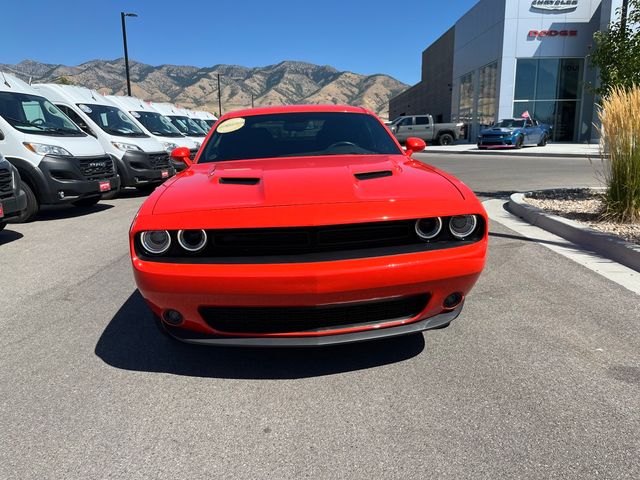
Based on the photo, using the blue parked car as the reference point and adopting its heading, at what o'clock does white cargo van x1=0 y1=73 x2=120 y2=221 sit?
The white cargo van is roughly at 11 o'clock from the blue parked car.

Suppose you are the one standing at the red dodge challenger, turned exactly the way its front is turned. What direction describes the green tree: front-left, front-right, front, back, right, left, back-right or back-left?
back-left

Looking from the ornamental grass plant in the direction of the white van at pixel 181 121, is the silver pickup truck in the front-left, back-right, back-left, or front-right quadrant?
front-right

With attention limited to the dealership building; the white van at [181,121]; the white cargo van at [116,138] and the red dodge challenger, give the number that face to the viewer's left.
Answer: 0

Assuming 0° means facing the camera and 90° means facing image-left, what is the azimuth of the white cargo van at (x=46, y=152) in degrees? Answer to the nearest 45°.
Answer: approximately 315°

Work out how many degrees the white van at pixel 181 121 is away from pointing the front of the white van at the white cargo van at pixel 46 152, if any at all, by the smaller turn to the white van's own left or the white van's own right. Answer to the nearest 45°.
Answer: approximately 45° to the white van's own right

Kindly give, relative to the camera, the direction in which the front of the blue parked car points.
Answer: facing the viewer and to the left of the viewer

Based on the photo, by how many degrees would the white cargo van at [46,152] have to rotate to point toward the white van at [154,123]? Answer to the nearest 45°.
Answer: approximately 90° to its left

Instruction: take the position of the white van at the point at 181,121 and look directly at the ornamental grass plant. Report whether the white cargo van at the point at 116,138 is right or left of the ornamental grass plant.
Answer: right

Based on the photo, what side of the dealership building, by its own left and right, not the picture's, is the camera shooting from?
front

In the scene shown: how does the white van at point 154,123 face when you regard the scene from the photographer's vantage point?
facing the viewer and to the right of the viewer

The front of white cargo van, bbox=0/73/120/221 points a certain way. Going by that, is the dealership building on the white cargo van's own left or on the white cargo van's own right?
on the white cargo van's own left

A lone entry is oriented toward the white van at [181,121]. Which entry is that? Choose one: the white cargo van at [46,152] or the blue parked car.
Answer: the blue parked car
